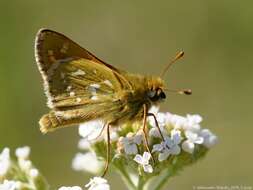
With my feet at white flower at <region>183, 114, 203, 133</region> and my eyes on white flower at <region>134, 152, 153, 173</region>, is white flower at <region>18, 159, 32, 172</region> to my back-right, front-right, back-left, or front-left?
front-right

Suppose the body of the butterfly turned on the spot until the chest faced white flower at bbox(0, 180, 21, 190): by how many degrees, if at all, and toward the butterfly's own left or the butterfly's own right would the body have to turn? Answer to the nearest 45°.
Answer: approximately 135° to the butterfly's own right

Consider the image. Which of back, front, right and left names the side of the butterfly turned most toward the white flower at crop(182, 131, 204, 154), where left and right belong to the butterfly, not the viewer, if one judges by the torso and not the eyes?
front

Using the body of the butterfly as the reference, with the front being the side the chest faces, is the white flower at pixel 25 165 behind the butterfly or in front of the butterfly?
behind

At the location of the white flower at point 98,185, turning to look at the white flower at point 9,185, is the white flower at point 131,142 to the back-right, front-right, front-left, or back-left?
back-right

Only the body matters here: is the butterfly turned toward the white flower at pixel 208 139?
yes

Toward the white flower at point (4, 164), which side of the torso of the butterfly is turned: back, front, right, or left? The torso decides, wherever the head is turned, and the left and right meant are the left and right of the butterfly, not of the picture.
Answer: back

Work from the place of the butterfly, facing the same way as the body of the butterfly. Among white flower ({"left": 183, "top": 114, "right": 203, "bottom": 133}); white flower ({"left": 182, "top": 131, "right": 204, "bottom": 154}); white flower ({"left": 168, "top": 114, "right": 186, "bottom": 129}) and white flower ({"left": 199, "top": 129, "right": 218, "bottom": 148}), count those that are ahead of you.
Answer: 4

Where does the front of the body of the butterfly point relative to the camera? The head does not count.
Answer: to the viewer's right

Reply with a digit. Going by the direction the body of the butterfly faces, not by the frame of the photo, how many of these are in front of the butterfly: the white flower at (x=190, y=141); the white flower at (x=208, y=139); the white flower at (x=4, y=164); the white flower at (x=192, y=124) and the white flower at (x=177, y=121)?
4
